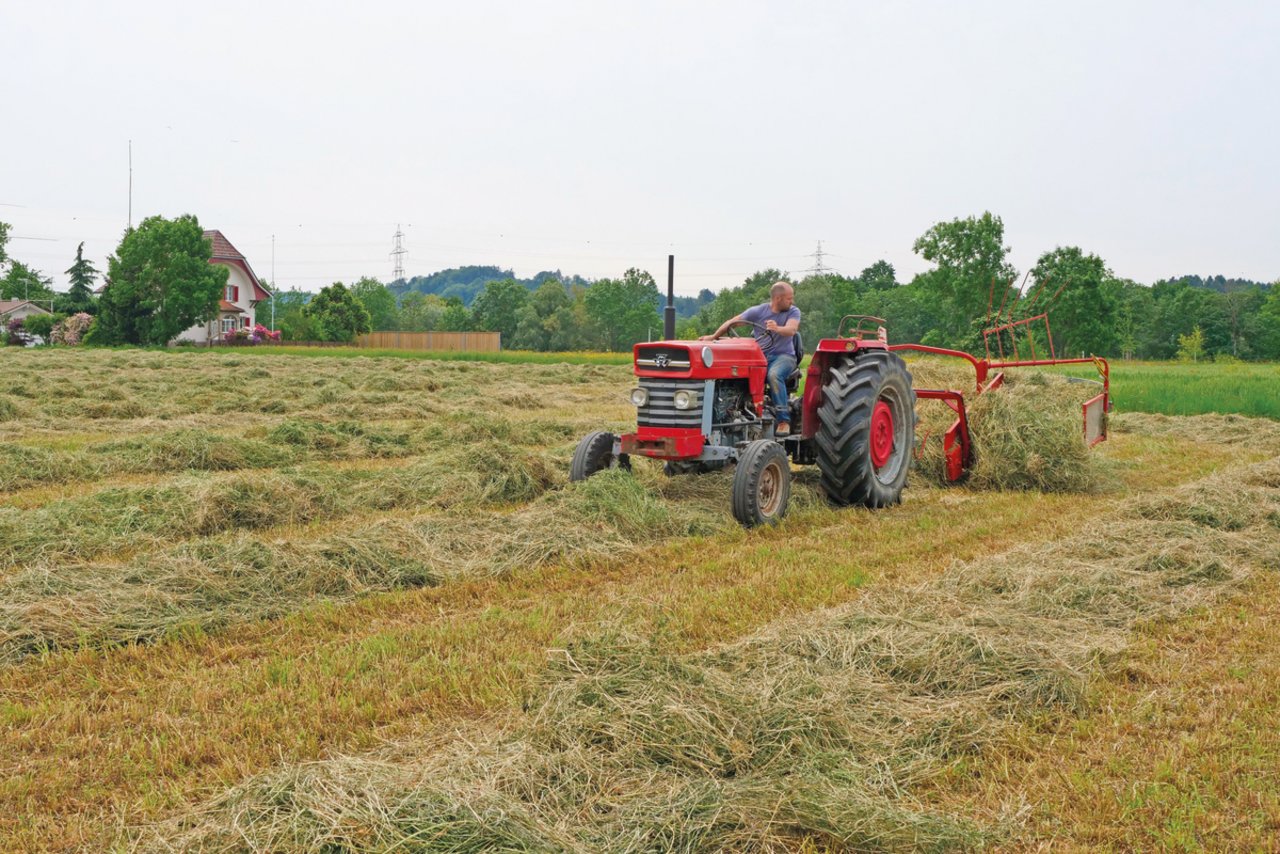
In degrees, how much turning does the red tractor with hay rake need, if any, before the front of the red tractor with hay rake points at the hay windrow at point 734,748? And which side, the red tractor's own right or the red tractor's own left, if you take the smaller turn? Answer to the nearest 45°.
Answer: approximately 45° to the red tractor's own left

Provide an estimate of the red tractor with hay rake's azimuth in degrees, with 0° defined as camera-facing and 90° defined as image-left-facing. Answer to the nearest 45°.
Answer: approximately 45°

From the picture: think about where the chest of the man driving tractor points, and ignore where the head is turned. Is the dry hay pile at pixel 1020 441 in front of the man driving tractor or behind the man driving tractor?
behind

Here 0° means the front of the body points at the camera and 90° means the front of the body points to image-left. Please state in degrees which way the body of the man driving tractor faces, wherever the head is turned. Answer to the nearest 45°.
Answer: approximately 45°

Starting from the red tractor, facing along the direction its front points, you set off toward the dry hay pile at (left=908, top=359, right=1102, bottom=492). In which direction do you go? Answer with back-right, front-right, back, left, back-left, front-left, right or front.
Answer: back

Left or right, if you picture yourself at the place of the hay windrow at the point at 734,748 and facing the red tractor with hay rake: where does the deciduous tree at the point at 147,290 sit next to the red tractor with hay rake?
left

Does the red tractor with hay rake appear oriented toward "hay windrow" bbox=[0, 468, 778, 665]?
yes

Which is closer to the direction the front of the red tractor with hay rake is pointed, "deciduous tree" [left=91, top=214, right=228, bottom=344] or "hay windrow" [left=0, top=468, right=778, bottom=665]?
the hay windrow

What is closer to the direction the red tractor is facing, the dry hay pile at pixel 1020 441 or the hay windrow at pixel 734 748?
the hay windrow

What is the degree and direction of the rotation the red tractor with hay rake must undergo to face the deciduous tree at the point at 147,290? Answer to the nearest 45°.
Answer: approximately 90° to its right
